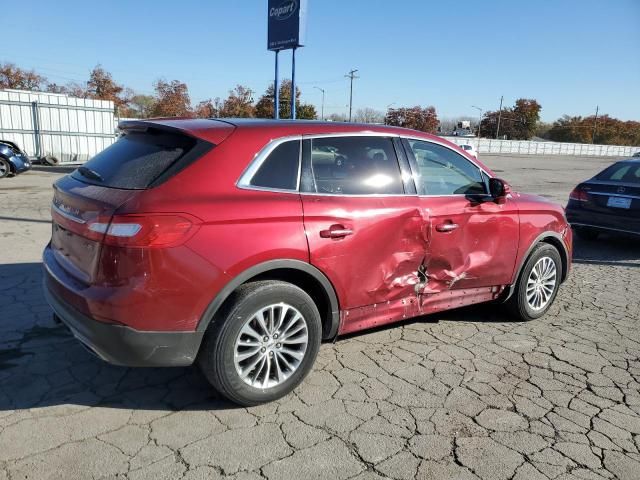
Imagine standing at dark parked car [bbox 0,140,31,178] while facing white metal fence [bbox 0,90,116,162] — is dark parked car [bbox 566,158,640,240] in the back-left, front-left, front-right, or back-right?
back-right

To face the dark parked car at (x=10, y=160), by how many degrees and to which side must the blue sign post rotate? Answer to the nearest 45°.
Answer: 0° — it already faces it

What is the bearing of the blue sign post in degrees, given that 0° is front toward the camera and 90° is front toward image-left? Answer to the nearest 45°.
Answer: approximately 45°

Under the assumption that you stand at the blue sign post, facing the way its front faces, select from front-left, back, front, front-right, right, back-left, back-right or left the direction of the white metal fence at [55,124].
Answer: front-right

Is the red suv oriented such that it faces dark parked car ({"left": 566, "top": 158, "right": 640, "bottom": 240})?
yes

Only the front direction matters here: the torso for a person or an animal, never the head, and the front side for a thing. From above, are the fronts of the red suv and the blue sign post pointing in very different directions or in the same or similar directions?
very different directions

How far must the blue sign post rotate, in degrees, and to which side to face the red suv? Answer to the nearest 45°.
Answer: approximately 45° to its left

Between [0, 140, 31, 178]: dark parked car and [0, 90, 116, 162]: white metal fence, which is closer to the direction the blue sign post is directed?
the dark parked car

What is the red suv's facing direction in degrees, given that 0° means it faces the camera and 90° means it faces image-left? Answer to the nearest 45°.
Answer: approximately 225°

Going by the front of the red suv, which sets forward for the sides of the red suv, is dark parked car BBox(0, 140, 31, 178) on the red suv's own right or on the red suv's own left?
on the red suv's own left

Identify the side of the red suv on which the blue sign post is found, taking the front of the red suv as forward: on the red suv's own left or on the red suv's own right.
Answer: on the red suv's own left
